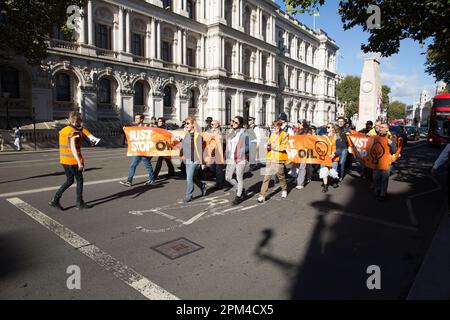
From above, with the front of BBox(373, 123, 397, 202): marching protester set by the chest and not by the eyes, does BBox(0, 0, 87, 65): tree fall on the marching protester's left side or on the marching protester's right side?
on the marching protester's right side

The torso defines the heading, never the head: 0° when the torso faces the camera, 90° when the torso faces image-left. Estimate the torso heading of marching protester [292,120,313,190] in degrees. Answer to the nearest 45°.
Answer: approximately 45°

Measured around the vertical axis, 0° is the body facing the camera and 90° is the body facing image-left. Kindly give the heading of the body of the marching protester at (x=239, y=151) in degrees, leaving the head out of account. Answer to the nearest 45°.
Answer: approximately 45°

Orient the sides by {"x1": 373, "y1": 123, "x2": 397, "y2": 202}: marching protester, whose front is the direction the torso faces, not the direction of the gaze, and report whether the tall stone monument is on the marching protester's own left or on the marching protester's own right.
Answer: on the marching protester's own right

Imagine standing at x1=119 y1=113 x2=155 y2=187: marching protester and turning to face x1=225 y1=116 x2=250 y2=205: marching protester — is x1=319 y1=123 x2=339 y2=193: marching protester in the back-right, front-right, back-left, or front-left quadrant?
front-left

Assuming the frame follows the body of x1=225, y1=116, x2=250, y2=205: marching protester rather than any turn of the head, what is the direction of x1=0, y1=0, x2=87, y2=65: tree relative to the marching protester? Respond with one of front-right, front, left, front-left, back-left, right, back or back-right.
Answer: right

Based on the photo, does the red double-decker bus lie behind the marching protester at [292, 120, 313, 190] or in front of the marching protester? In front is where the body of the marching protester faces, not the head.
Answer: behind

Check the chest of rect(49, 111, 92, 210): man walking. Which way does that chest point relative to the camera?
to the viewer's right
